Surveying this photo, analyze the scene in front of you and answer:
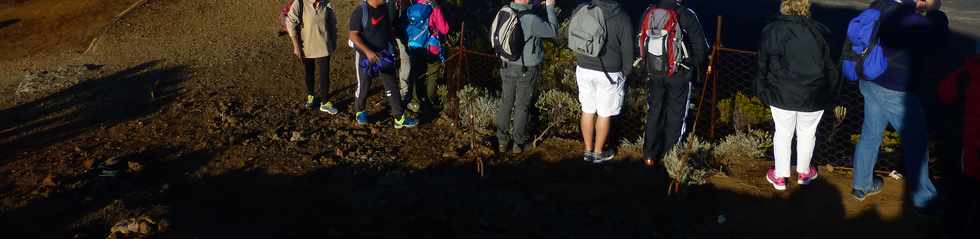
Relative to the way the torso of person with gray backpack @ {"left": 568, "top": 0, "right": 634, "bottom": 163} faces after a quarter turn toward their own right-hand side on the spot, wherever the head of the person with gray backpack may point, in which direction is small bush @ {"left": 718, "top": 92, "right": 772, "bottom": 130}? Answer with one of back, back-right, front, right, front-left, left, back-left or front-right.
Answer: left

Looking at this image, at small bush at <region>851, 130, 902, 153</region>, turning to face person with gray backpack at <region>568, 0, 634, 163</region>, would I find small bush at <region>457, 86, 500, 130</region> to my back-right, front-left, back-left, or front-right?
front-right

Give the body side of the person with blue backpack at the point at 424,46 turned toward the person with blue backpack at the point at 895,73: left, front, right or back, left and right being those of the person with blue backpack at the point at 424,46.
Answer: right

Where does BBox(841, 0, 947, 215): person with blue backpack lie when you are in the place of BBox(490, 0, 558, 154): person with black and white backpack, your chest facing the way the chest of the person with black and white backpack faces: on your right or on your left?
on your right

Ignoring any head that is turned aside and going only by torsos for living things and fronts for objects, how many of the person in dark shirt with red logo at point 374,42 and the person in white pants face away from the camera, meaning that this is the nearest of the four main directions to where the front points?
1

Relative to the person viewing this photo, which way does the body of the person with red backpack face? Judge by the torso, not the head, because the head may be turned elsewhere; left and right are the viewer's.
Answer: facing away from the viewer and to the right of the viewer

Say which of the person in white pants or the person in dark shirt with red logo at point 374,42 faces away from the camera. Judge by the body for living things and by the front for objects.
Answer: the person in white pants

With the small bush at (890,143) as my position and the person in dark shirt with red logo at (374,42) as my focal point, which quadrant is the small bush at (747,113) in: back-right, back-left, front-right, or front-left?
front-right

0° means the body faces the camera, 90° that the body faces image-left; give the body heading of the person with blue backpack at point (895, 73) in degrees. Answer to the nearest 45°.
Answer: approximately 225°

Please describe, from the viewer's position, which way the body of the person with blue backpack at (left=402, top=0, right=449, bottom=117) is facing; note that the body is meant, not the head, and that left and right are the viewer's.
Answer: facing away from the viewer and to the right of the viewer

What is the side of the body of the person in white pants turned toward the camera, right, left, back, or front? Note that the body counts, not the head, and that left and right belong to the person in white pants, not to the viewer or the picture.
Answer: back

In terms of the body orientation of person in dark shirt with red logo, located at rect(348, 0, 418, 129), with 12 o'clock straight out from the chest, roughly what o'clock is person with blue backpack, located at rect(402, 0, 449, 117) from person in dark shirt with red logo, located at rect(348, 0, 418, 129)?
person with blue backpack, located at rect(402, 0, 449, 117) is roughly at 9 o'clock from person in dark shirt with red logo, located at rect(348, 0, 418, 129).

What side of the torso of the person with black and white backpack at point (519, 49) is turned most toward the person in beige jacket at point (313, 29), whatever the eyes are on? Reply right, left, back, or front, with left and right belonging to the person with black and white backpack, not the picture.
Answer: left

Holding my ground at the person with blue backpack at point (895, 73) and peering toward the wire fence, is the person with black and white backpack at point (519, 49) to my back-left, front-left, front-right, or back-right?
front-left
